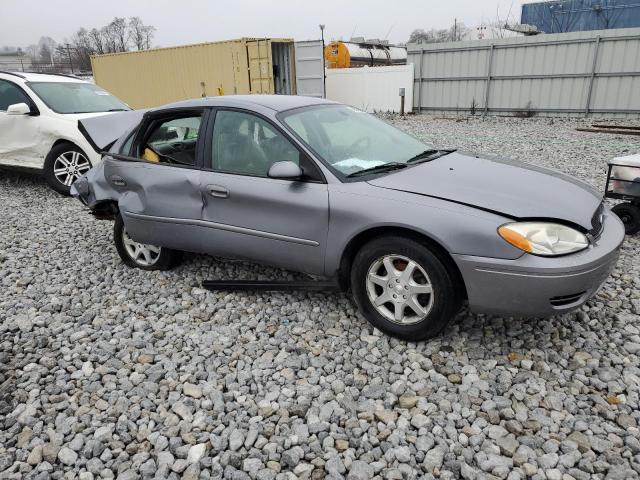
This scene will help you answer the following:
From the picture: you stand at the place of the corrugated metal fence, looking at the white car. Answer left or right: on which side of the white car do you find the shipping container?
right

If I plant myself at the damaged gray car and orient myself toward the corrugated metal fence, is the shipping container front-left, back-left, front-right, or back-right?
front-left

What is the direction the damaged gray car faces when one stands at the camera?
facing the viewer and to the right of the viewer

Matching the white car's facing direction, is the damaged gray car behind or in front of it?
in front

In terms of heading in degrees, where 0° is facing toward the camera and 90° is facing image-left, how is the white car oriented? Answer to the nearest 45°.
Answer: approximately 315°

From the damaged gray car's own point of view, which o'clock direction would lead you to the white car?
The white car is roughly at 6 o'clock from the damaged gray car.

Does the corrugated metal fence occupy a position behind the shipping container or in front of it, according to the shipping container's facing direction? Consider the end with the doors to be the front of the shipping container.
in front

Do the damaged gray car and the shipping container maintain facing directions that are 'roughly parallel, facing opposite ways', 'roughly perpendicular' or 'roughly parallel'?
roughly parallel

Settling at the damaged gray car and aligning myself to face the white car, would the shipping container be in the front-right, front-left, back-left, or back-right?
front-right

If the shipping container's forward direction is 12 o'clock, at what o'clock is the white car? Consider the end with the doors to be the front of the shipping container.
The white car is roughly at 2 o'clock from the shipping container.

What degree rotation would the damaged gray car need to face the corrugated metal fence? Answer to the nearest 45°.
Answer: approximately 90° to its left
